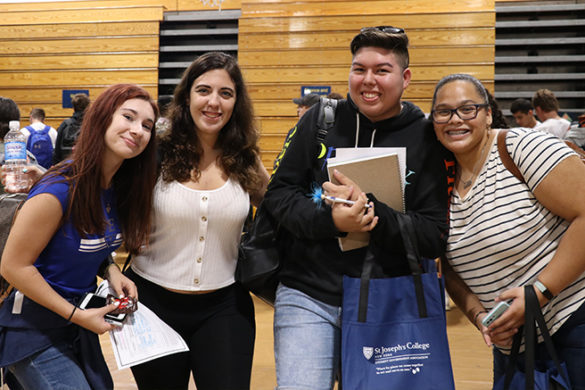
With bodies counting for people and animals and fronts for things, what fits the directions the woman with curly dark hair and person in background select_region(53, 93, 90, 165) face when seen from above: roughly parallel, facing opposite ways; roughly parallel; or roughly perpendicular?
roughly parallel, facing opposite ways

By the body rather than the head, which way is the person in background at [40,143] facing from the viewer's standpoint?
away from the camera

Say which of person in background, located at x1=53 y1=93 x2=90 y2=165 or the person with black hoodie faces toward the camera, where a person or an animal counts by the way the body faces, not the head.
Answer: the person with black hoodie

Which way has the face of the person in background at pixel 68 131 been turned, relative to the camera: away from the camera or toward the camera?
away from the camera

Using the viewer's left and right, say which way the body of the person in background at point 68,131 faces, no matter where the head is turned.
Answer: facing away from the viewer

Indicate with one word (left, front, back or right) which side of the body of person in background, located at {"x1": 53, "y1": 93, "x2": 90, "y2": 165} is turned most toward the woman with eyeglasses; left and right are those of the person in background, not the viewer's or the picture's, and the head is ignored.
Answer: back

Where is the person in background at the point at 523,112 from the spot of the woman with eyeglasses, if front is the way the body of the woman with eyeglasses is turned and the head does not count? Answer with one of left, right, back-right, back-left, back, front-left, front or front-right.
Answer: back-right

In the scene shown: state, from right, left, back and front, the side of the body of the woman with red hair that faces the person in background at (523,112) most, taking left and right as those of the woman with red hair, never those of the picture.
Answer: left

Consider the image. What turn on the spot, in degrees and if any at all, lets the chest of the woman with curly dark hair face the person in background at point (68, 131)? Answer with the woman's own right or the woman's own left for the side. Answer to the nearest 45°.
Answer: approximately 180°

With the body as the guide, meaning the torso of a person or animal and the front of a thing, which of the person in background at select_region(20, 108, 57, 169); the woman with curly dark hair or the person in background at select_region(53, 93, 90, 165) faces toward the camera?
the woman with curly dark hair

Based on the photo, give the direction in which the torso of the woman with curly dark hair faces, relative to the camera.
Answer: toward the camera

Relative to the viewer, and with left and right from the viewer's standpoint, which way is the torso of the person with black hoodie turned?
facing the viewer

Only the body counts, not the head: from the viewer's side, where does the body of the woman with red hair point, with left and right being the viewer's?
facing the viewer and to the right of the viewer
